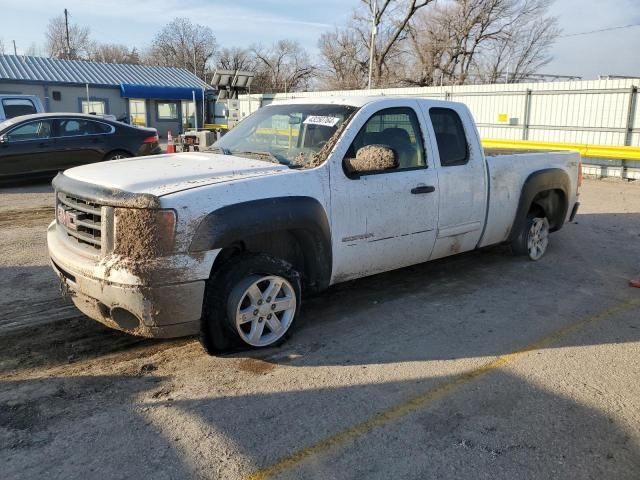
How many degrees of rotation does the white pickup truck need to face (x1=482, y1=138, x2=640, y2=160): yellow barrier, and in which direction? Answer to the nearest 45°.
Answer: approximately 180°

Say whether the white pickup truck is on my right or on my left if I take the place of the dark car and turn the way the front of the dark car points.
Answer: on my left

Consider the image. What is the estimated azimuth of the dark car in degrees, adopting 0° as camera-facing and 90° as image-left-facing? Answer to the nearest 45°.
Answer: approximately 90°

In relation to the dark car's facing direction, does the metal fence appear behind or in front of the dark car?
behind

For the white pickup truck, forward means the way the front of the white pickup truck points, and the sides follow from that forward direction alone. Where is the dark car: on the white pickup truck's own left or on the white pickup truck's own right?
on the white pickup truck's own right

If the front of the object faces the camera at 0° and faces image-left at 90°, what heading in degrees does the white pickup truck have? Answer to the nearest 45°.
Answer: approximately 45°
